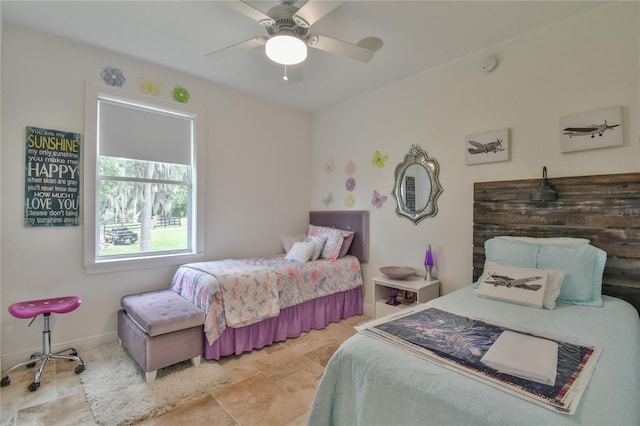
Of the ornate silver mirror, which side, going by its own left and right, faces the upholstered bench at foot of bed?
front

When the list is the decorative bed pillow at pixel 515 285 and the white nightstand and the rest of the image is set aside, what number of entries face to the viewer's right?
0

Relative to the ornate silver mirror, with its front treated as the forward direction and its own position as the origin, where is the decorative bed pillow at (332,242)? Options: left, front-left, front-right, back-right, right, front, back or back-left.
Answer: front-right

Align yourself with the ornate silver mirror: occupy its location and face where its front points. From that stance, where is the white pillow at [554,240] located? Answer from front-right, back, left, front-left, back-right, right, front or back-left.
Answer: left

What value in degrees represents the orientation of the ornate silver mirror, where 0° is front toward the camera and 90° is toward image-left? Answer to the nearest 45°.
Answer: approximately 45°

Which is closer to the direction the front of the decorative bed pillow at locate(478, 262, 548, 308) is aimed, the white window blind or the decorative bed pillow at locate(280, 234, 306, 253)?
the white window blind

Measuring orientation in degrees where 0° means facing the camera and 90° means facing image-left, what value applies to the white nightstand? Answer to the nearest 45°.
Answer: approximately 45°

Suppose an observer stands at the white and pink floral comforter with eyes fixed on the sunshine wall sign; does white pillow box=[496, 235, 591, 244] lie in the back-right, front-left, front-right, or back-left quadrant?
back-left
